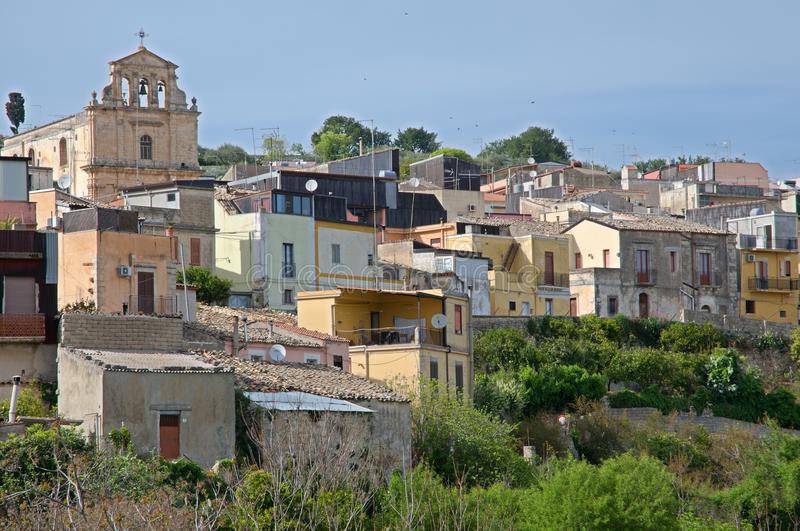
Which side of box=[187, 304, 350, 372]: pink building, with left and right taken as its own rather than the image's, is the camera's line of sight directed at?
front

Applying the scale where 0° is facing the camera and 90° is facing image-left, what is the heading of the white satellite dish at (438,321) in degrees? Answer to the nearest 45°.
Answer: approximately 0°

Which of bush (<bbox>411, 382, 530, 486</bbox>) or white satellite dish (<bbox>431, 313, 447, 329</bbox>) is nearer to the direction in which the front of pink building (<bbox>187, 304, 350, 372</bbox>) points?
the bush

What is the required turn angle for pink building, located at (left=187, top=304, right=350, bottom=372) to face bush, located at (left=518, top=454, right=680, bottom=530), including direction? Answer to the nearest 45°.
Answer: approximately 45° to its left

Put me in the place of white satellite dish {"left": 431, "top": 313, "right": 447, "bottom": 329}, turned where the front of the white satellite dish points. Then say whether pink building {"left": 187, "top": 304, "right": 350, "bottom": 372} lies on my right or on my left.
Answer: on my right

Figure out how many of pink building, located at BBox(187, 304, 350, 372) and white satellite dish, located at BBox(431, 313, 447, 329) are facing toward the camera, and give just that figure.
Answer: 2

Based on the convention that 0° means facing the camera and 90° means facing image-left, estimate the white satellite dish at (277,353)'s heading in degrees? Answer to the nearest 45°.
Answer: approximately 0°

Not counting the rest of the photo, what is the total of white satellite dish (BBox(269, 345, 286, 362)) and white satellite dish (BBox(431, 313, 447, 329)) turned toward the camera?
2

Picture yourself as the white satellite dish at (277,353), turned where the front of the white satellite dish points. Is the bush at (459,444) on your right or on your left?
on your left

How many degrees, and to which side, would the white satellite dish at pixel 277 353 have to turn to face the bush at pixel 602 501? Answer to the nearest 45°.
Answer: approximately 90° to its left
